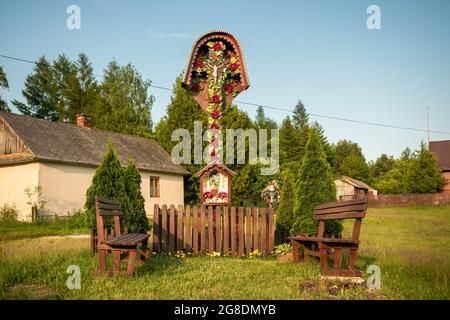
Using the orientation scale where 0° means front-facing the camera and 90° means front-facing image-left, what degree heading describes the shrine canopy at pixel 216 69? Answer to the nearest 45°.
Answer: approximately 0°

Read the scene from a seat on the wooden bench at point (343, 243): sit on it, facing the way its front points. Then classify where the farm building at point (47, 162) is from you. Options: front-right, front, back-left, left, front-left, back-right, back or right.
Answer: right

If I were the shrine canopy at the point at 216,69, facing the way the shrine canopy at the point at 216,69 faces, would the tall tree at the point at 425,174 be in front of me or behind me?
behind

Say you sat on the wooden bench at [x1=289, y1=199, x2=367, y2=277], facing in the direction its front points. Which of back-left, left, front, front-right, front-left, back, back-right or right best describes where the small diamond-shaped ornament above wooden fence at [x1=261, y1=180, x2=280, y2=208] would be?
back-right

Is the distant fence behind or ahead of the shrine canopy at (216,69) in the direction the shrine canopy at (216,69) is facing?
behind

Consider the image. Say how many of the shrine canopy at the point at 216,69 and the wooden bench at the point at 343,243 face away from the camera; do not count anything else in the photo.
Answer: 0

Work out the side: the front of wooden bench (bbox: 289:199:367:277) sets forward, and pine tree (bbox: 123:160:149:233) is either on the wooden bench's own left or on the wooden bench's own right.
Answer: on the wooden bench's own right

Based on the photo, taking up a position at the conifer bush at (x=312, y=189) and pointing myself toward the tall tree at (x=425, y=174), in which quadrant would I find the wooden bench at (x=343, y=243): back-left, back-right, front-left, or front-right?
back-right

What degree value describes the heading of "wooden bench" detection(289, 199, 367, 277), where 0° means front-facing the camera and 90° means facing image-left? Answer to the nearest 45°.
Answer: approximately 45°

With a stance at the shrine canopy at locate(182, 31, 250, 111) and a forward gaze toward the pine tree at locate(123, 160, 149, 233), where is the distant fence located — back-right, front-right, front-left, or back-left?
back-right

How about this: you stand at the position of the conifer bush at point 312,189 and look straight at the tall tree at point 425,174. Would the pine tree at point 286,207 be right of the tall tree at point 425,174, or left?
left

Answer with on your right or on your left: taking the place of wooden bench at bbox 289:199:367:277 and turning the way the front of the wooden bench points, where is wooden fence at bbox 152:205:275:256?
on your right
